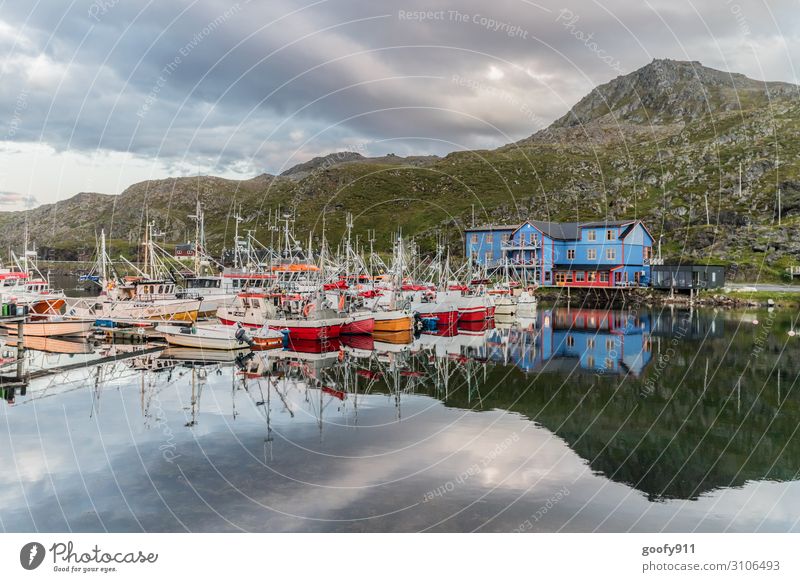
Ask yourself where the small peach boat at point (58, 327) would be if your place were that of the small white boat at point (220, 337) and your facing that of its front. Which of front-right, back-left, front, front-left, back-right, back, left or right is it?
front-right

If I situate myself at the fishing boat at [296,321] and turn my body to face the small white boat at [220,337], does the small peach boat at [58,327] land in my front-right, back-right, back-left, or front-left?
front-right

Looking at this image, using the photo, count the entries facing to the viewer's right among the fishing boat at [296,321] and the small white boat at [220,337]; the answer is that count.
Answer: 0

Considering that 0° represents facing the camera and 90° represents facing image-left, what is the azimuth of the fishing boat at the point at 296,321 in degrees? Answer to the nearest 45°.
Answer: approximately 135°

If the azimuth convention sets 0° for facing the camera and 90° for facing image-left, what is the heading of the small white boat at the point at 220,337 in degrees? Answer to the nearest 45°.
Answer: approximately 90°

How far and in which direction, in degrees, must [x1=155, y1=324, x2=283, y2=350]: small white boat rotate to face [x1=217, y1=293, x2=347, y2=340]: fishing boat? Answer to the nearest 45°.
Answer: approximately 135° to its right
